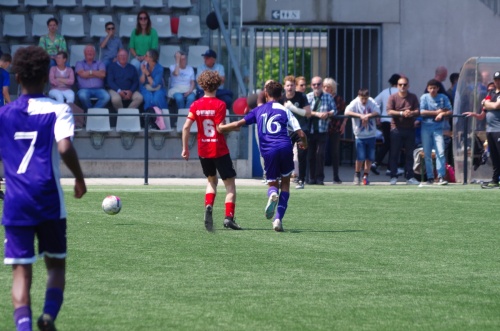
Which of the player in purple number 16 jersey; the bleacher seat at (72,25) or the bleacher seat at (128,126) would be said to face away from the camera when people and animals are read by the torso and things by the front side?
the player in purple number 16 jersey

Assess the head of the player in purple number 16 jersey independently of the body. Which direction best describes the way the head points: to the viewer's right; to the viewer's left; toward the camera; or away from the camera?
away from the camera

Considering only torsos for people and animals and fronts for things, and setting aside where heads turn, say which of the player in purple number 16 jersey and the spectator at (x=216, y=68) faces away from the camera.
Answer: the player in purple number 16 jersey

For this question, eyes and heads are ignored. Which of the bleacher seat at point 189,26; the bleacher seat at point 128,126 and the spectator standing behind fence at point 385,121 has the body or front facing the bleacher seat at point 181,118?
the bleacher seat at point 189,26

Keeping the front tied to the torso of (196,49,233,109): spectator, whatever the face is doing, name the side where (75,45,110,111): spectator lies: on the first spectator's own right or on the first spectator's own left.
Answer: on the first spectator's own right

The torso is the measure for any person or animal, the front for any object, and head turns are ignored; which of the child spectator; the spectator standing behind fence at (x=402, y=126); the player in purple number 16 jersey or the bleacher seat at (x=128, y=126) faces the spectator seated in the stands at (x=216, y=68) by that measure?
the player in purple number 16 jersey

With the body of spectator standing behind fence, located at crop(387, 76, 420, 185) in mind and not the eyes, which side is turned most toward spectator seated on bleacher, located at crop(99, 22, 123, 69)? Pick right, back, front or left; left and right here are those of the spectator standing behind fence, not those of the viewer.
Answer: right

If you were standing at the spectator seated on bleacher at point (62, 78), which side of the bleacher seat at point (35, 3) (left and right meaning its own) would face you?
front

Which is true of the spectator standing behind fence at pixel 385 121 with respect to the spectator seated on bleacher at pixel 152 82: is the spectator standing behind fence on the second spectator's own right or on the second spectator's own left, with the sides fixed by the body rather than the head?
on the second spectator's own left

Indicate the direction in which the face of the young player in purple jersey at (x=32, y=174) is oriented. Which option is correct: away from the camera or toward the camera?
away from the camera

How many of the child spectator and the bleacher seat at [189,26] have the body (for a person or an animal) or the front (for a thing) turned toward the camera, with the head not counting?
2
